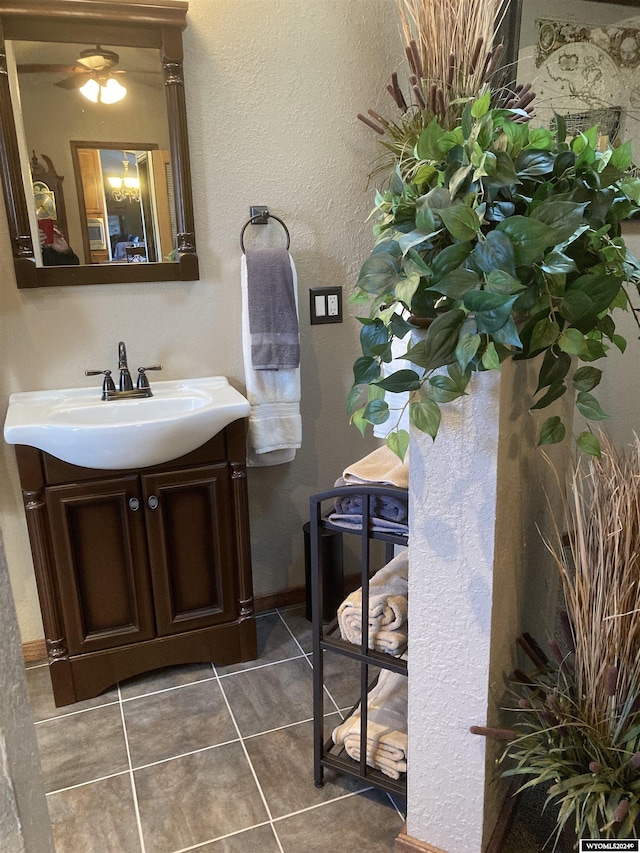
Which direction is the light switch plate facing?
toward the camera

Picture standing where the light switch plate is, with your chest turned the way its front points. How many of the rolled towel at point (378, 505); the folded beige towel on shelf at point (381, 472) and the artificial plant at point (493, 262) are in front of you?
3

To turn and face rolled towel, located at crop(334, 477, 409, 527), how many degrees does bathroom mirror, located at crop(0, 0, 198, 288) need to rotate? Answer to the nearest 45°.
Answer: approximately 45° to its left

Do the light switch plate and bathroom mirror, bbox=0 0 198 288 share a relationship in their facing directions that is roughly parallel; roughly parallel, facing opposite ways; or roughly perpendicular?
roughly parallel

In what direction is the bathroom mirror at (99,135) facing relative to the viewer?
toward the camera

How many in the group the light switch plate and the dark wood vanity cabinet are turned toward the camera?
2

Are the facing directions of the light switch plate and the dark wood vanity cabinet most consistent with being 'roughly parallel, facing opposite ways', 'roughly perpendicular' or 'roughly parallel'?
roughly parallel

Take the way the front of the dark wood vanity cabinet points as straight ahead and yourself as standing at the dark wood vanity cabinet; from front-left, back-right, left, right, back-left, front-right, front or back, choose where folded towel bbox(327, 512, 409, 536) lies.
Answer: front-left

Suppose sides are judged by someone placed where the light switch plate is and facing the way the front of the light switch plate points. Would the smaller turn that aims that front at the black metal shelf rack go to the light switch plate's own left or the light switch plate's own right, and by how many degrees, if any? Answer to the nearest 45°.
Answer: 0° — it already faces it
